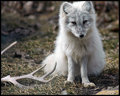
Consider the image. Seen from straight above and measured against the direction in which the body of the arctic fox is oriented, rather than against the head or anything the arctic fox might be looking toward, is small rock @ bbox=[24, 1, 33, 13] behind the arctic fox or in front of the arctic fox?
behind

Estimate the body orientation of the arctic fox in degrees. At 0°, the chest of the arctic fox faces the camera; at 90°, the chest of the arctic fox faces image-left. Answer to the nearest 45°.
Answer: approximately 0°
